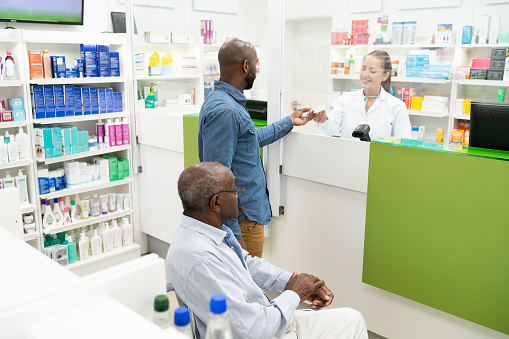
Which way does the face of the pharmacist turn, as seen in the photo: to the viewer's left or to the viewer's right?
to the viewer's left

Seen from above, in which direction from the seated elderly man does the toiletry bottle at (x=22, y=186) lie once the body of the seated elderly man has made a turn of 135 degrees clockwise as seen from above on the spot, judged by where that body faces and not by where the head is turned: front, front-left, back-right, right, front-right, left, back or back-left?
right

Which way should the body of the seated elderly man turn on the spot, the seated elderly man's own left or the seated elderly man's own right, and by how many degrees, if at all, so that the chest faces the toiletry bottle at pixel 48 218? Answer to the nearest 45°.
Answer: approximately 135° to the seated elderly man's own left

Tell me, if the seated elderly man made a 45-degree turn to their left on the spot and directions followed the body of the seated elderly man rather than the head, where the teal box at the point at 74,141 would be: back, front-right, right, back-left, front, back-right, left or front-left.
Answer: left

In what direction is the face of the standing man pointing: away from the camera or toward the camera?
away from the camera

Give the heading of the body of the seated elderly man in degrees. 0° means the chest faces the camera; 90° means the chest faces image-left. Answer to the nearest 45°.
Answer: approximately 270°

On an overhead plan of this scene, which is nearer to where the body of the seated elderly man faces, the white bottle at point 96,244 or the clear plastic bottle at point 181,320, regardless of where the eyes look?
the clear plastic bottle

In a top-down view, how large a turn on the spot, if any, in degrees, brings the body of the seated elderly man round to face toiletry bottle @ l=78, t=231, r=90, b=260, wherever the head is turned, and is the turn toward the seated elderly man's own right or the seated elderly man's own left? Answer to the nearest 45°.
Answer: approximately 135° to the seated elderly man's own left

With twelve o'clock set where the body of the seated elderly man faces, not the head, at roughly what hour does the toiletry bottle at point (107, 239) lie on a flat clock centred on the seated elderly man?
The toiletry bottle is roughly at 8 o'clock from the seated elderly man.

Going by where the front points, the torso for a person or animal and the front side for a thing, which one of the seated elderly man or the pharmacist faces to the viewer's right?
the seated elderly man

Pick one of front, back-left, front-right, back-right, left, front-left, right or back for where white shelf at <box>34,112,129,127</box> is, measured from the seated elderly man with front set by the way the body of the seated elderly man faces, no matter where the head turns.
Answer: back-left

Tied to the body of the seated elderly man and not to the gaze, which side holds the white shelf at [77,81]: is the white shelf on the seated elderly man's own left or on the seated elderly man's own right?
on the seated elderly man's own left

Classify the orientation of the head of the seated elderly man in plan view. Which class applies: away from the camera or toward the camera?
away from the camera

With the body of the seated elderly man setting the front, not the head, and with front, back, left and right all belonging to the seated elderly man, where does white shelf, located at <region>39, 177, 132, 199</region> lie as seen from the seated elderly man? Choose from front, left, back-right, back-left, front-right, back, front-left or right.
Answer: back-left
